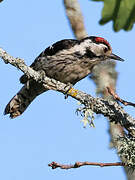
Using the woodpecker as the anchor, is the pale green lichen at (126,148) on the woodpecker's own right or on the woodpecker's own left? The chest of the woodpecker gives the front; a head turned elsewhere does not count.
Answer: on the woodpecker's own left

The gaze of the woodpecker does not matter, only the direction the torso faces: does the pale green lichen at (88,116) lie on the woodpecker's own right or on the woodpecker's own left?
on the woodpecker's own right

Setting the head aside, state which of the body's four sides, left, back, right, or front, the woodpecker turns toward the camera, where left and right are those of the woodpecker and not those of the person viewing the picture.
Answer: right
